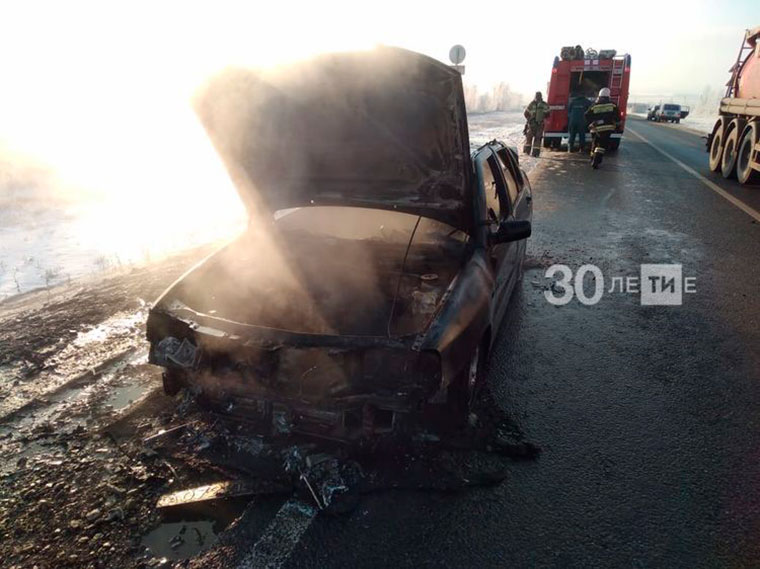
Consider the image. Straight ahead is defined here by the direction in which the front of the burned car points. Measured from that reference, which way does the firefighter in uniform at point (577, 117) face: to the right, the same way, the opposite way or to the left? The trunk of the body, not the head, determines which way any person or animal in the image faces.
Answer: the opposite way

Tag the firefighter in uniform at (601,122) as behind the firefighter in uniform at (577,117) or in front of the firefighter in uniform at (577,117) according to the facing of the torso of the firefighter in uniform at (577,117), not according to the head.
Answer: behind

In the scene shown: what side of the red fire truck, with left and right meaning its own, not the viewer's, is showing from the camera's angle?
back

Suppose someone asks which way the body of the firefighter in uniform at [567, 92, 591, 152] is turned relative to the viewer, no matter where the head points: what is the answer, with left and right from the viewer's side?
facing away from the viewer

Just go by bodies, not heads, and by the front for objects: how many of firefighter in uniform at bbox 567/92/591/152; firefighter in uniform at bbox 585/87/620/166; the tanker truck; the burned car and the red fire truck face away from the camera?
3

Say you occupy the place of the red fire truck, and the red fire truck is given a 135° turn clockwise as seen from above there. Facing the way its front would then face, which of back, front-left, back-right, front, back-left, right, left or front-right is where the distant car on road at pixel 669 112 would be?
back-left

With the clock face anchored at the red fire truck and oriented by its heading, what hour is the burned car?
The burned car is roughly at 6 o'clock from the red fire truck.

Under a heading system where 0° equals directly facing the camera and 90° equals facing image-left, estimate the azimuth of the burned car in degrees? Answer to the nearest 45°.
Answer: approximately 45°
